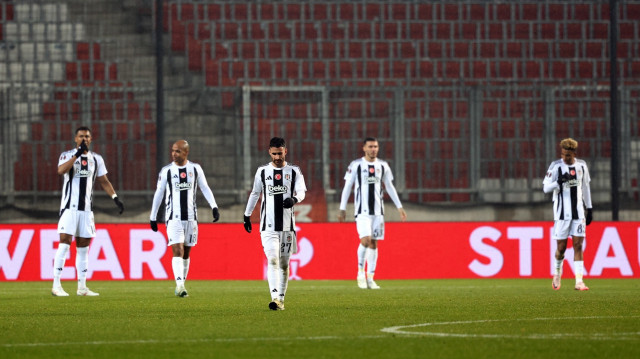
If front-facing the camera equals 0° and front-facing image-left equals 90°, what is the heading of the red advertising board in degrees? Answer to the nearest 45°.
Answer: approximately 0°
